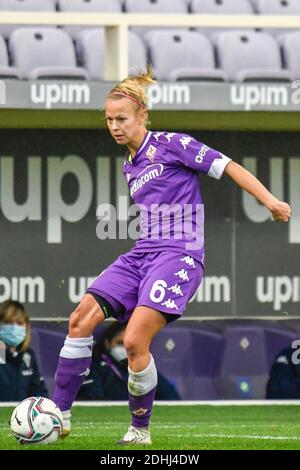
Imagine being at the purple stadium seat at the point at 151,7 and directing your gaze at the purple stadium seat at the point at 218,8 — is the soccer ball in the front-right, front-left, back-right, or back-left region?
back-right

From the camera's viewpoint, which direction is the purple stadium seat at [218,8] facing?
toward the camera

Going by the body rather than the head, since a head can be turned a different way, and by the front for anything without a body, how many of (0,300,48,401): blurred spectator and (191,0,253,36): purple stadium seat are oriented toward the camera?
2

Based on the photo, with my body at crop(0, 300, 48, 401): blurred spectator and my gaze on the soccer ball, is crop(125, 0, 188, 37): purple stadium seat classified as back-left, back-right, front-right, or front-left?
back-left

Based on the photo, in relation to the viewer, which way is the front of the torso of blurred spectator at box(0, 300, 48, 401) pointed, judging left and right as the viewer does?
facing the viewer

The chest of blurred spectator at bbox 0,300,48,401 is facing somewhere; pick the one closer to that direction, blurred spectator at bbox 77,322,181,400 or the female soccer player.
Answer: the female soccer player

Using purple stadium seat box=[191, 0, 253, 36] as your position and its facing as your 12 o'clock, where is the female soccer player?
The female soccer player is roughly at 12 o'clock from the purple stadium seat.

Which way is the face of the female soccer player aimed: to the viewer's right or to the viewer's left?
to the viewer's left
